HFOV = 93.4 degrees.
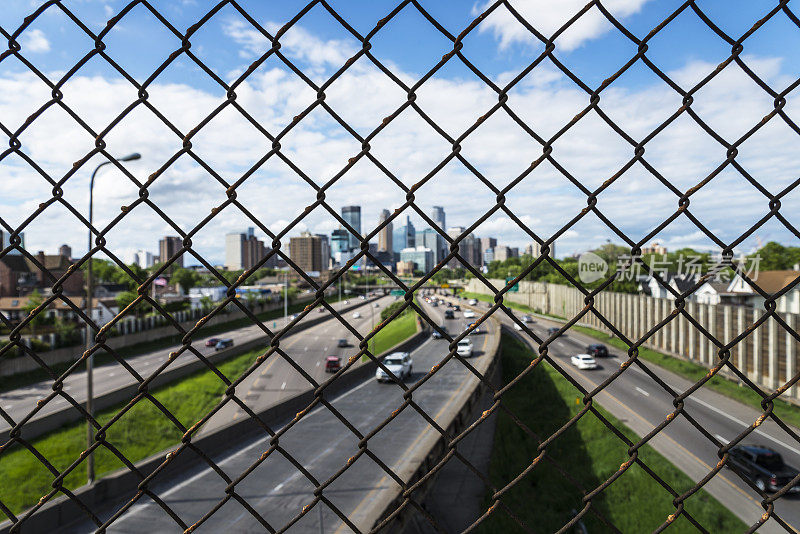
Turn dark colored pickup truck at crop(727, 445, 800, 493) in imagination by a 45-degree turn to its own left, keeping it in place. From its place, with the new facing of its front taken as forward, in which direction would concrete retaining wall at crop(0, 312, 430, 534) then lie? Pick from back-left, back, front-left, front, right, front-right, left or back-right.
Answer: front-left

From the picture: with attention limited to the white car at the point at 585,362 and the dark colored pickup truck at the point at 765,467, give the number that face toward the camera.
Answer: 0

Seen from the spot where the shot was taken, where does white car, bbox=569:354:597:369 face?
facing away from the viewer and to the left of the viewer

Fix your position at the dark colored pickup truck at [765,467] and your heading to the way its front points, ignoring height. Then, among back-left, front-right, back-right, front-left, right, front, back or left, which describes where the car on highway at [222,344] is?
front-left

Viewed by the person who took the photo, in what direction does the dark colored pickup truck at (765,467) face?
facing away from the viewer and to the left of the viewer

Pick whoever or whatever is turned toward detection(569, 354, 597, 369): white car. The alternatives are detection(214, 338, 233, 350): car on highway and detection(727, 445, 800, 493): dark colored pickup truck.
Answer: the dark colored pickup truck

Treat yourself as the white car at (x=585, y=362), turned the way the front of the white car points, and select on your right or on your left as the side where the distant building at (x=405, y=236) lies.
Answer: on your left

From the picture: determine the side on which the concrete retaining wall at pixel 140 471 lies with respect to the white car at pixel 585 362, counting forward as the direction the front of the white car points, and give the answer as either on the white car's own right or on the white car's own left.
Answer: on the white car's own left

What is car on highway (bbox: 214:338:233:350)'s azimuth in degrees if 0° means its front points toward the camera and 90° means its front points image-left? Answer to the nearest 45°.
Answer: approximately 45°

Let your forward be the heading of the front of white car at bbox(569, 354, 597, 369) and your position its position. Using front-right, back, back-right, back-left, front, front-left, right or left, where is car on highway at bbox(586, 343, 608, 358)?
front-right

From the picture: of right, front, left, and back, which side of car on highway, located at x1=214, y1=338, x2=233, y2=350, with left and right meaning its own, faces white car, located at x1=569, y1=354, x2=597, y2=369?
left
